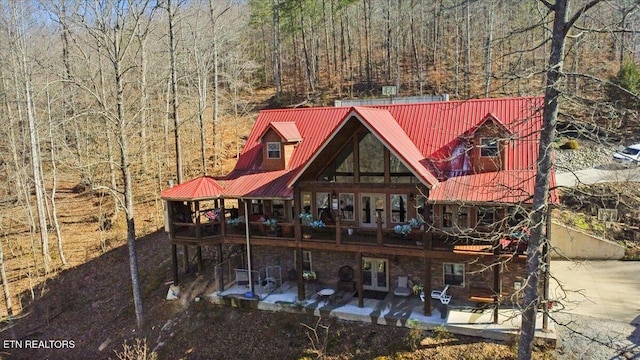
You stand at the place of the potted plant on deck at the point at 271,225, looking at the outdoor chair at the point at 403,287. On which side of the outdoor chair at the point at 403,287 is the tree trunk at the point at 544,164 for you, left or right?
right

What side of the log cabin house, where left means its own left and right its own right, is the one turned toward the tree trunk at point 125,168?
right

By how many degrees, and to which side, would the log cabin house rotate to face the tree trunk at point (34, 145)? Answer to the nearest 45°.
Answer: approximately 90° to its right

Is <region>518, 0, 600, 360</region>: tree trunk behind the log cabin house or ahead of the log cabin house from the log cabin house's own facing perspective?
ahead

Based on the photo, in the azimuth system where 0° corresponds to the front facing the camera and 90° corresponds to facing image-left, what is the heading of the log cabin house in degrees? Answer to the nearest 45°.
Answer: approximately 0°
